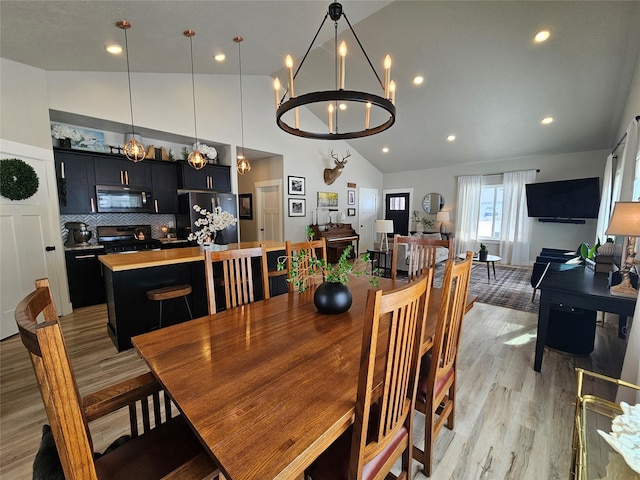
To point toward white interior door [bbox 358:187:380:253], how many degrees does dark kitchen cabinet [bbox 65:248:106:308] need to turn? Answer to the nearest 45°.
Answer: approximately 90° to its left

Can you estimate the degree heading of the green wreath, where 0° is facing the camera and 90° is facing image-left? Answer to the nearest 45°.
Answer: approximately 0°

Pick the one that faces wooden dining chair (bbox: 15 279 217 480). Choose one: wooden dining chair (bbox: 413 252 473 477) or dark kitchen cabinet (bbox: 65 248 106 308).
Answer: the dark kitchen cabinet

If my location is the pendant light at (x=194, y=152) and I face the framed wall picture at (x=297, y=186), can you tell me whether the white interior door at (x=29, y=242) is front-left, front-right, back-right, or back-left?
back-left

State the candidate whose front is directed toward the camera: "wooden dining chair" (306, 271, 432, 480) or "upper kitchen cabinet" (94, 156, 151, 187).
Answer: the upper kitchen cabinet

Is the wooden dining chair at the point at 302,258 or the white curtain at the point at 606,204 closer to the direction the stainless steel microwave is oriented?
the wooden dining chair

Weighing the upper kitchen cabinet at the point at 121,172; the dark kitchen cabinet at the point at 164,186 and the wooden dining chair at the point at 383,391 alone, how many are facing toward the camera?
2

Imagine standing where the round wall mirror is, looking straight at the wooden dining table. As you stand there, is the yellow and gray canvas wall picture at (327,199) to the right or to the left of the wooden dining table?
right

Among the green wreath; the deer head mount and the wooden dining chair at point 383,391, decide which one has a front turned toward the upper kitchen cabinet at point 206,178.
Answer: the wooden dining chair

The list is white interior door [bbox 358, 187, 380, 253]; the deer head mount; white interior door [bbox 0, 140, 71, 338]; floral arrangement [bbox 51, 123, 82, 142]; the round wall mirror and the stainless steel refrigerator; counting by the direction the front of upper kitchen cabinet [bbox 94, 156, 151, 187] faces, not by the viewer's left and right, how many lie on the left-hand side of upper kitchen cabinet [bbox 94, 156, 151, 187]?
4

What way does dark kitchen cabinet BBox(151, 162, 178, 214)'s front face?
toward the camera

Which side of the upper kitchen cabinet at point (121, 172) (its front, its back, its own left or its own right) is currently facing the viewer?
front

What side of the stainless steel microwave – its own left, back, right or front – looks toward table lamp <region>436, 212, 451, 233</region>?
left

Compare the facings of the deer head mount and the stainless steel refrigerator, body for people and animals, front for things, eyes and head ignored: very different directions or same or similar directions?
same or similar directions
